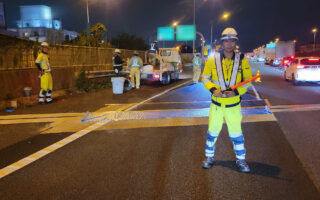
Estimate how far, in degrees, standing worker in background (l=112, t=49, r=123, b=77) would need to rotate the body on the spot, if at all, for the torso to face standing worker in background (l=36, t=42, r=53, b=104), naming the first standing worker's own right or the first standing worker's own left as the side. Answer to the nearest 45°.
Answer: approximately 45° to the first standing worker's own right

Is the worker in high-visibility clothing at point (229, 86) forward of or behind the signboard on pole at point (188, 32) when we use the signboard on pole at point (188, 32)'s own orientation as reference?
forward

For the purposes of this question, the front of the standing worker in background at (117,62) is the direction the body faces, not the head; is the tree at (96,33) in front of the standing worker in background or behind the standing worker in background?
behind

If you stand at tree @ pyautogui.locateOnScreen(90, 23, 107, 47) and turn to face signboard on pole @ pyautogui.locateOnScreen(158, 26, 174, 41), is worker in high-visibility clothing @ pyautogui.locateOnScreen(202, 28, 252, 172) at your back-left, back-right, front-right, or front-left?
back-right

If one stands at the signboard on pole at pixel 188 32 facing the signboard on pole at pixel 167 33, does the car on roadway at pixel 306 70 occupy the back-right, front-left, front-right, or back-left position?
back-left

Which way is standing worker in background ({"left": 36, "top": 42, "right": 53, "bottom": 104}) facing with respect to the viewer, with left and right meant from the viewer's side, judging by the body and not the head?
facing the viewer and to the right of the viewer

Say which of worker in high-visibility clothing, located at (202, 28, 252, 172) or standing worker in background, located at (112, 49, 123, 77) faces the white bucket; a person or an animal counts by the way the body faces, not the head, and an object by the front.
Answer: the standing worker in background

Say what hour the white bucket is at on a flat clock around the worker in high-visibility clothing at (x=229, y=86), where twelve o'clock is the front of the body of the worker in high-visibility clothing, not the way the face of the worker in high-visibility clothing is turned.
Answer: The white bucket is roughly at 5 o'clock from the worker in high-visibility clothing.

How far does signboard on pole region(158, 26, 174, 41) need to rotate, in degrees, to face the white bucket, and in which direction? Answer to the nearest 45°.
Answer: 0° — it already faces it
